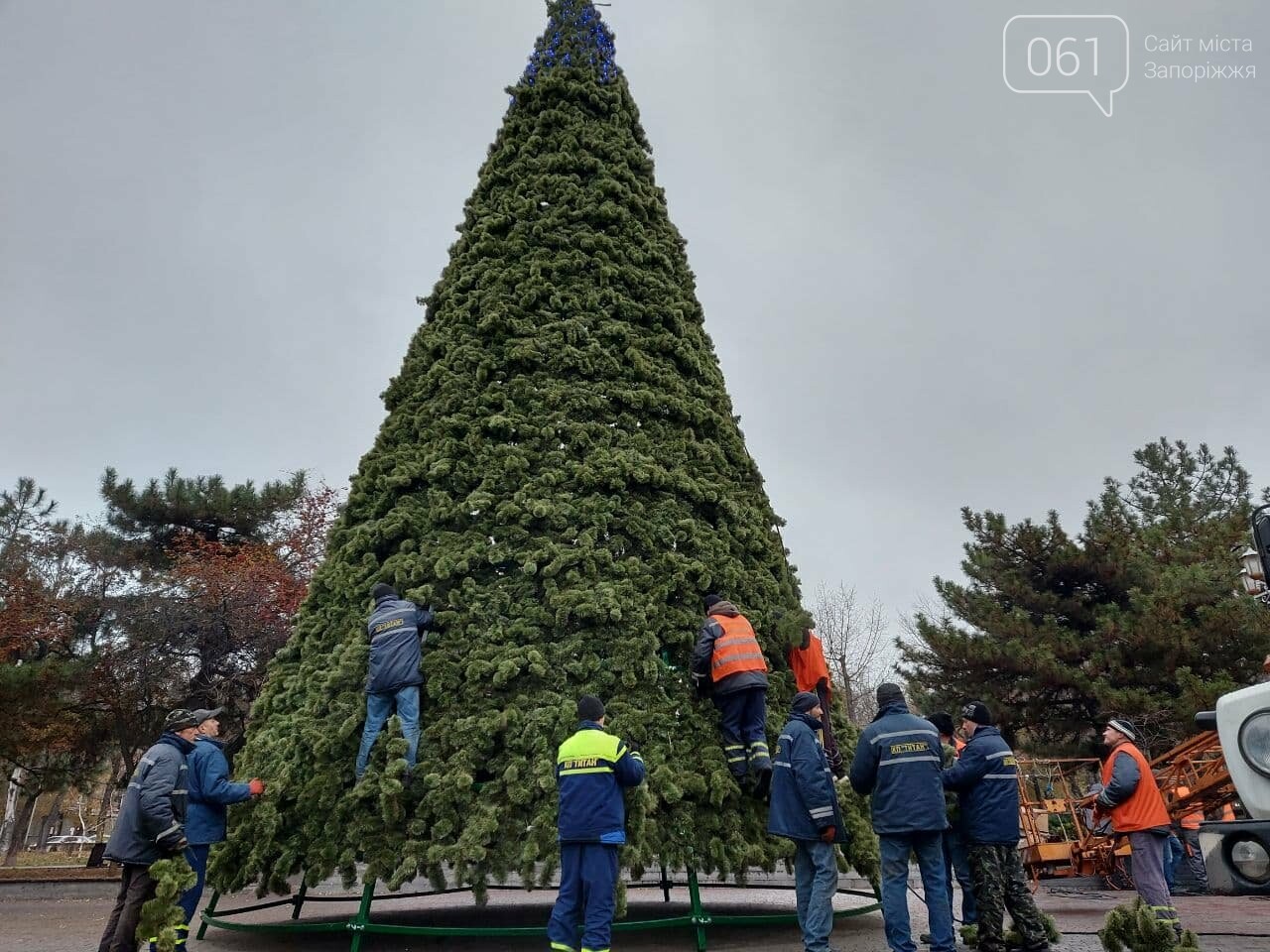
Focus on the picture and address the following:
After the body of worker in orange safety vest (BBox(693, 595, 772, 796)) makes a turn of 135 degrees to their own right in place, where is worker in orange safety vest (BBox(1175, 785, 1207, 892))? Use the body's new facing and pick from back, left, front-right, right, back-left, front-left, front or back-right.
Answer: front-left

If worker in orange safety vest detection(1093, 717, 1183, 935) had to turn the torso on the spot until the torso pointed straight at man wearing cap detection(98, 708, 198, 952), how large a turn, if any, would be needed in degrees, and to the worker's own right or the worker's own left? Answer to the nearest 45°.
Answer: approximately 45° to the worker's own left

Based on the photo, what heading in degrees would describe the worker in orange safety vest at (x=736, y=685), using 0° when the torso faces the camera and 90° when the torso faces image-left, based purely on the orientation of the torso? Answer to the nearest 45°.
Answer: approximately 135°

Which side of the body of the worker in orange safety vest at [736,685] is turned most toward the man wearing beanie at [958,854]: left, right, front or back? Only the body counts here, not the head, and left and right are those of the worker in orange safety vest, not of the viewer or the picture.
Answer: right

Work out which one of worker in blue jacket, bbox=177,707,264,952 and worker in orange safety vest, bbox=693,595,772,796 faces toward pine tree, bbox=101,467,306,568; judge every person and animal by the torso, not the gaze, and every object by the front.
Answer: the worker in orange safety vest

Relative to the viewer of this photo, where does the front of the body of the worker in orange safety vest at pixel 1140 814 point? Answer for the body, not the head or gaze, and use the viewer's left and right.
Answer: facing to the left of the viewer

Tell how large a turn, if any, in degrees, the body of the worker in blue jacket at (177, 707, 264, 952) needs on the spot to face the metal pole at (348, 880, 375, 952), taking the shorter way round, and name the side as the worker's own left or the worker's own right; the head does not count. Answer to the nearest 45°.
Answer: approximately 45° to the worker's own right

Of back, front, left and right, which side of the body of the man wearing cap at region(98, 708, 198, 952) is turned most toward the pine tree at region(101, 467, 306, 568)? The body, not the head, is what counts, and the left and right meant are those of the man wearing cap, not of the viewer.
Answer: left

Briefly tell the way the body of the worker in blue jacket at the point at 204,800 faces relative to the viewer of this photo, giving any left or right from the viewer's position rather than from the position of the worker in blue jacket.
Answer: facing to the right of the viewer

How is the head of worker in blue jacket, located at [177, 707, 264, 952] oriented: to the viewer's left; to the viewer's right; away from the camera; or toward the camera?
to the viewer's right

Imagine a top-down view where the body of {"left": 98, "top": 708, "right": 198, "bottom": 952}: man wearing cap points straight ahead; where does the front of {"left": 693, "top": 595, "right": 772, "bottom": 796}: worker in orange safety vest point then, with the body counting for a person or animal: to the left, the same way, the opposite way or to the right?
to the left
